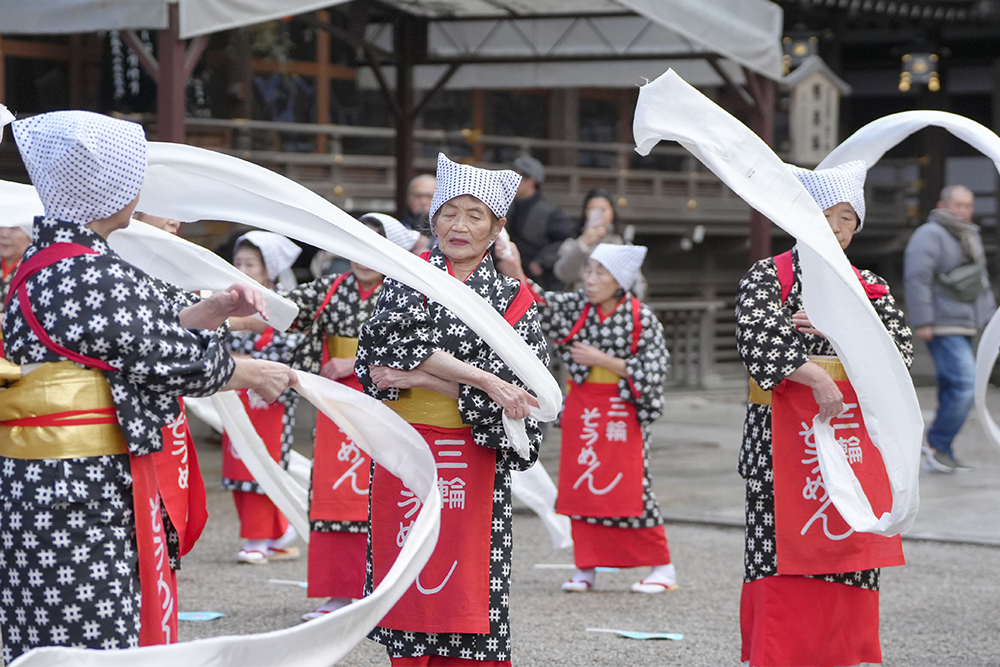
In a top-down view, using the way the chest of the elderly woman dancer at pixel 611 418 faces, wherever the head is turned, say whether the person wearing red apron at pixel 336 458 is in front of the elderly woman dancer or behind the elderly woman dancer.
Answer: in front

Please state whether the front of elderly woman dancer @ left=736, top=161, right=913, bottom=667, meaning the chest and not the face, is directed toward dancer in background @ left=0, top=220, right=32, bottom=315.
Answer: no

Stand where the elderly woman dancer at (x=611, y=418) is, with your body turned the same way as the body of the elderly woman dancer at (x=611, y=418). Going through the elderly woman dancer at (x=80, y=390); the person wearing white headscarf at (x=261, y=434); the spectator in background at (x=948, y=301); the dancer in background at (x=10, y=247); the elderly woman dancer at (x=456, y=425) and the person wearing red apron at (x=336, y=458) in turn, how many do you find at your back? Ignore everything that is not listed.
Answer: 1

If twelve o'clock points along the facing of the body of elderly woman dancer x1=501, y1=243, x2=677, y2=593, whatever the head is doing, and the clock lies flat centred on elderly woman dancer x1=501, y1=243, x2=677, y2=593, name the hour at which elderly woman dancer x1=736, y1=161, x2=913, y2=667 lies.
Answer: elderly woman dancer x1=736, y1=161, x2=913, y2=667 is roughly at 10 o'clock from elderly woman dancer x1=501, y1=243, x2=677, y2=593.

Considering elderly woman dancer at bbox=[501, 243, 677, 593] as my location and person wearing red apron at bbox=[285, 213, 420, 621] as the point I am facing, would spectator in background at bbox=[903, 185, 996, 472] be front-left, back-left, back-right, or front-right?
back-right

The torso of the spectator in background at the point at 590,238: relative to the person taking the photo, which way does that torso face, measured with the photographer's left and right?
facing the viewer

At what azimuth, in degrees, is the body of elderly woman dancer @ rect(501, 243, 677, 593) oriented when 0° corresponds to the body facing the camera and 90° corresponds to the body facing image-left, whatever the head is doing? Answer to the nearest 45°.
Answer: approximately 45°

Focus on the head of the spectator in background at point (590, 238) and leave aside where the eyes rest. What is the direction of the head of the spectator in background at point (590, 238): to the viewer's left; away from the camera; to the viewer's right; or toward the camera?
toward the camera

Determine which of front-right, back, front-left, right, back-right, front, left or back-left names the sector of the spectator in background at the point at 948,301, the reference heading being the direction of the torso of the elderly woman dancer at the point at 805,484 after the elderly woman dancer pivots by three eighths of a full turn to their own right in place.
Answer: right

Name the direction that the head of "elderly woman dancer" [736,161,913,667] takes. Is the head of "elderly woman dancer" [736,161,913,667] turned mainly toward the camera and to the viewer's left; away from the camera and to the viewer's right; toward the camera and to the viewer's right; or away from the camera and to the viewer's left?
toward the camera and to the viewer's left

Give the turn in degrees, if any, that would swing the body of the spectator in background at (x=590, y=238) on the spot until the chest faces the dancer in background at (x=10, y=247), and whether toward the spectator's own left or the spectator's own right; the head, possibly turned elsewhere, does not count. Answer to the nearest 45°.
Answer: approximately 45° to the spectator's own right

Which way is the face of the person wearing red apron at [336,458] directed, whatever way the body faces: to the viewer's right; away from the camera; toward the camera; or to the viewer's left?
toward the camera

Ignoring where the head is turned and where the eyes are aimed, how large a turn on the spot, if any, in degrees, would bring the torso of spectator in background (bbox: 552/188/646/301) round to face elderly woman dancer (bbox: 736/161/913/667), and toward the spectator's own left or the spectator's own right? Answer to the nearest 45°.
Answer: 0° — they already face them

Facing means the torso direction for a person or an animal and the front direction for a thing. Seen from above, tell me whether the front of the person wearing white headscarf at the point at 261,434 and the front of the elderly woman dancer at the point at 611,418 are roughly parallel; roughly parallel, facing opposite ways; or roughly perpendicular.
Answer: roughly parallel

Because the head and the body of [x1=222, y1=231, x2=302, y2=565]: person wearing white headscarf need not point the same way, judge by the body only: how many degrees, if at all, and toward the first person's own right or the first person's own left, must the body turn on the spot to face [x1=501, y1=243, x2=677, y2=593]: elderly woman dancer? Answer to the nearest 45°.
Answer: approximately 90° to the first person's own left

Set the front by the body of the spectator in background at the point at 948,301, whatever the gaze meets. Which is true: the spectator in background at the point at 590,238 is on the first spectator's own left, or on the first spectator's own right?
on the first spectator's own right

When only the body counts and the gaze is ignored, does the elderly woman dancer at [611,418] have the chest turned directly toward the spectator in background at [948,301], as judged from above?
no

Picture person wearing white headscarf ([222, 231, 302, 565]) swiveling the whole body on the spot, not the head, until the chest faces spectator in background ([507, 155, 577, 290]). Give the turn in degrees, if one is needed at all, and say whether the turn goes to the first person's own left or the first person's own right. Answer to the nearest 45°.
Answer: approximately 180°
